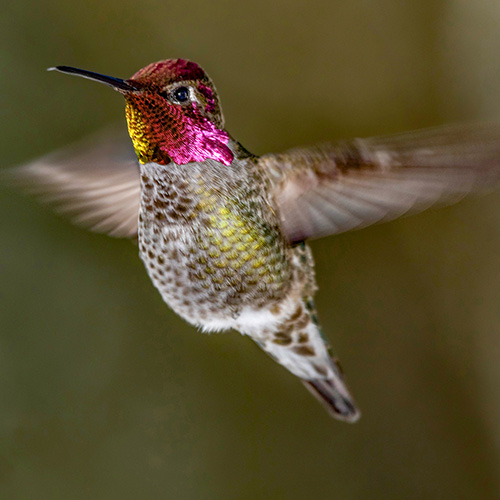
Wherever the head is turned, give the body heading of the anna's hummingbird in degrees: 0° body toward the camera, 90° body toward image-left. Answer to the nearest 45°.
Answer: approximately 45°
